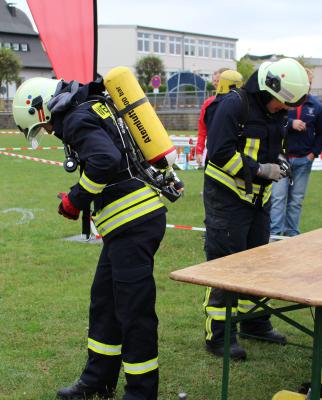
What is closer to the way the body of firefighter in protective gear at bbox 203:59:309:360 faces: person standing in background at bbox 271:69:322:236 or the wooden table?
the wooden table

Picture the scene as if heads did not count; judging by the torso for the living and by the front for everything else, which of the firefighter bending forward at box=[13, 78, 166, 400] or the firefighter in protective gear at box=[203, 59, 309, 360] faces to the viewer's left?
the firefighter bending forward

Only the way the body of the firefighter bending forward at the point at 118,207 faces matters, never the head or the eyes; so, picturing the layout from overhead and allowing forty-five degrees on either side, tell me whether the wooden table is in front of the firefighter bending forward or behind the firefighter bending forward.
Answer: behind

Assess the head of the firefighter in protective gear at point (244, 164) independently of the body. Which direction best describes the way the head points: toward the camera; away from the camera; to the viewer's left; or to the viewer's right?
to the viewer's right

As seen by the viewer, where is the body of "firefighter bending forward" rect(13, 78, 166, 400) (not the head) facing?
to the viewer's left

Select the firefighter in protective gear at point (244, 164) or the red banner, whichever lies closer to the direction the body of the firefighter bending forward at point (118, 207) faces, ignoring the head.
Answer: the red banner

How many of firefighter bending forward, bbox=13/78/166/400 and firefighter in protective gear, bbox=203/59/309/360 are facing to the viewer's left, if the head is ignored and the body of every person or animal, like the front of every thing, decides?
1

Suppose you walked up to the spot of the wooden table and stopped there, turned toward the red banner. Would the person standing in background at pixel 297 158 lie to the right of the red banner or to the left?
right
